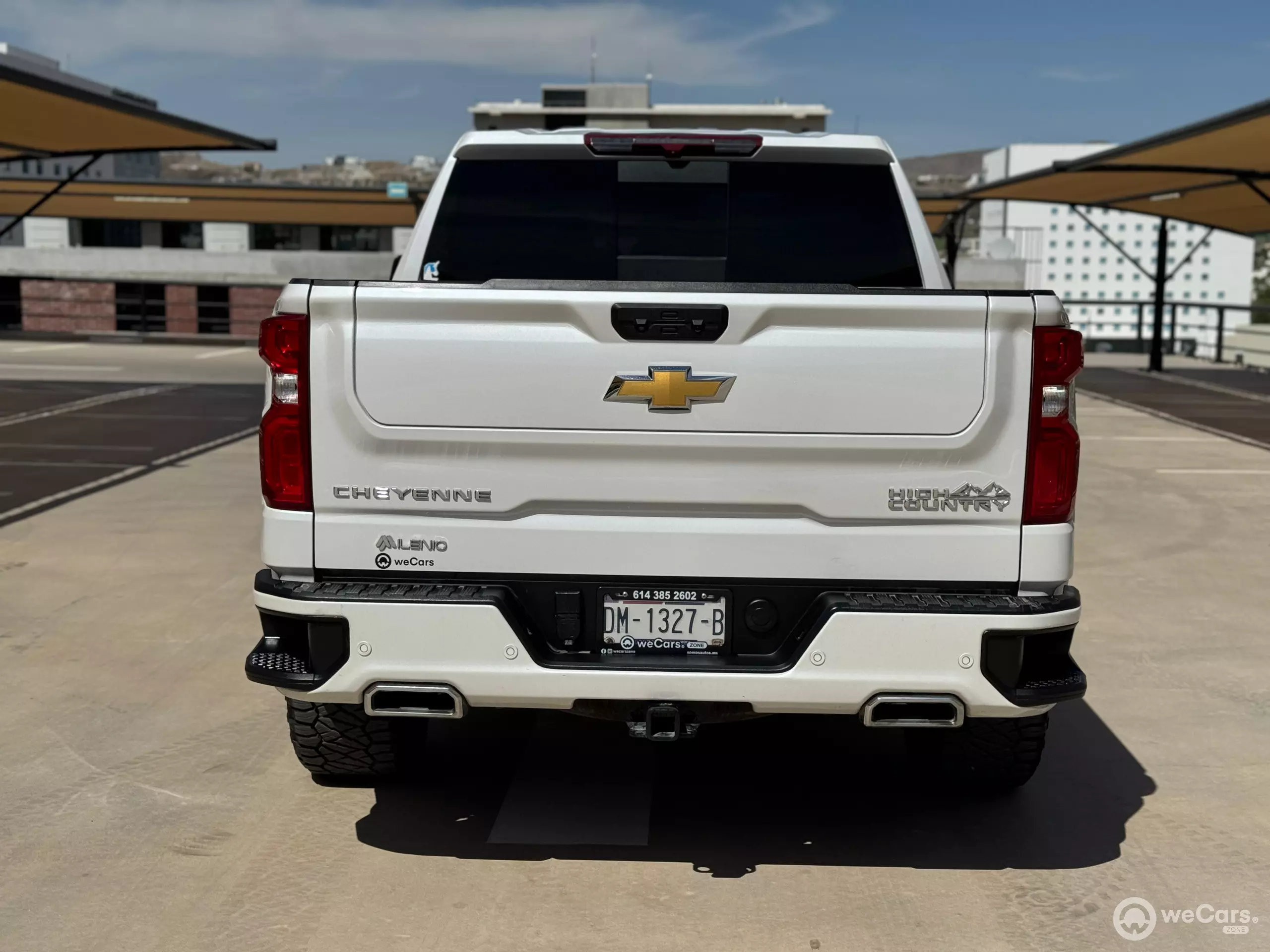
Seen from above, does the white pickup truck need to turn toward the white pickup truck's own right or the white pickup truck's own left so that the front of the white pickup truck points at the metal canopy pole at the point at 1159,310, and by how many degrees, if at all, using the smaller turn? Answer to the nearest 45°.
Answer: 0° — it already faces it

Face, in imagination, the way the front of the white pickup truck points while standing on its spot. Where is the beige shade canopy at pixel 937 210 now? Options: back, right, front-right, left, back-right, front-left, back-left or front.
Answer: front

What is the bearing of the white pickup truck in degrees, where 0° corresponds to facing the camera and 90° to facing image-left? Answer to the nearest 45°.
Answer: approximately 180°

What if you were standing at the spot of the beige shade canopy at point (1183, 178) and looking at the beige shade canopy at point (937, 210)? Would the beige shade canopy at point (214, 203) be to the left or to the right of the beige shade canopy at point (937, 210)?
left
